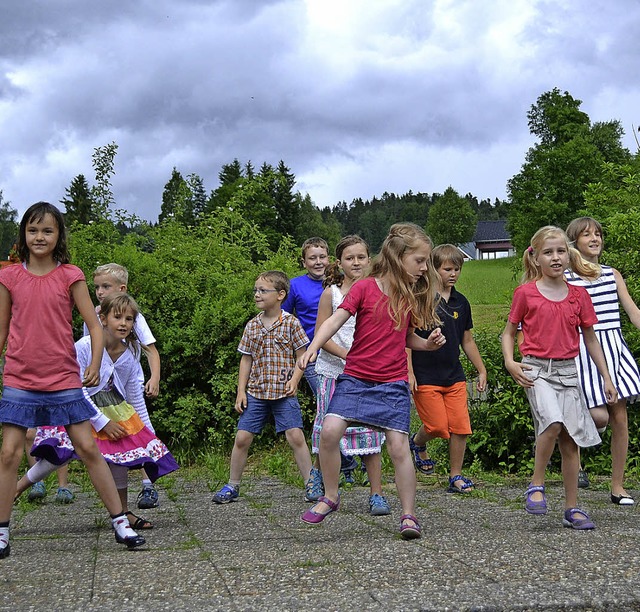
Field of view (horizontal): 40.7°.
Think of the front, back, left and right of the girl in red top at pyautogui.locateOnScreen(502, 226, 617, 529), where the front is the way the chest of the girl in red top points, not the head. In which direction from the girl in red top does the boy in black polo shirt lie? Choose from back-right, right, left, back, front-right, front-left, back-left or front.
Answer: back-right

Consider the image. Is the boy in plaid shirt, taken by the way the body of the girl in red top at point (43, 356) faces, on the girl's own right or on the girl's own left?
on the girl's own left

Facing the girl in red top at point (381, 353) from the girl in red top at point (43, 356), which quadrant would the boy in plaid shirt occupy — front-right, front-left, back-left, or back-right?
front-left

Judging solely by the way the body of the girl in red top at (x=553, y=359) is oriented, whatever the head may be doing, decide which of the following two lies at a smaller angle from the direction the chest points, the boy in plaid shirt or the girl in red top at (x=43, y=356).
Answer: the girl in red top

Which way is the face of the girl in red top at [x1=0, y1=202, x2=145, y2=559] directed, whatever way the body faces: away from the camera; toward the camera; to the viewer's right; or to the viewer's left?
toward the camera

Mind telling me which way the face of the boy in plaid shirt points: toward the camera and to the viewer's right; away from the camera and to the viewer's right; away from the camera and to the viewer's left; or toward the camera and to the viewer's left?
toward the camera and to the viewer's left

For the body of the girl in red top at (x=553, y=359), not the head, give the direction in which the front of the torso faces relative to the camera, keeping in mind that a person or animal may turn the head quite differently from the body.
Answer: toward the camera

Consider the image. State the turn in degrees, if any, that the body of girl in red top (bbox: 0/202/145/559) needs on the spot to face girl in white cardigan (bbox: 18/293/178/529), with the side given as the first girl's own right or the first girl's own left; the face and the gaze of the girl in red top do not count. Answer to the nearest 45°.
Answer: approximately 135° to the first girl's own left

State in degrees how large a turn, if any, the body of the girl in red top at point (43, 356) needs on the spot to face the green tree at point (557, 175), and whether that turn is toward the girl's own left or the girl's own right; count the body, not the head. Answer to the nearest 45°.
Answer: approximately 135° to the girl's own left

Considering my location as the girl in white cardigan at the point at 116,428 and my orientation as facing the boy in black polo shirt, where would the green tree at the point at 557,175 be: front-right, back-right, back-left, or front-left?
front-left

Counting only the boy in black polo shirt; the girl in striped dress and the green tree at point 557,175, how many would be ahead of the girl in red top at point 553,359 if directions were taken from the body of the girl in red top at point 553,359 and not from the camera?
0

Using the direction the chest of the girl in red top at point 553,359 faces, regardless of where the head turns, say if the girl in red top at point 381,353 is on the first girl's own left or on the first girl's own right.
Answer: on the first girl's own right

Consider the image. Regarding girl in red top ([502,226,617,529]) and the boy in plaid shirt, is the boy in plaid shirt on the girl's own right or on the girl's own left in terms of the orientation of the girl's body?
on the girl's own right

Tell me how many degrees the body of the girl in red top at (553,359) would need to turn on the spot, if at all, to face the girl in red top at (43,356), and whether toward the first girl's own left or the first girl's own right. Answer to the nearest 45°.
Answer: approximately 45° to the first girl's own right

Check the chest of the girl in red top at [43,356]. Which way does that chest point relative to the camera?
toward the camera
